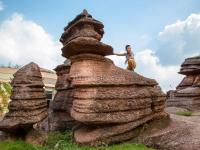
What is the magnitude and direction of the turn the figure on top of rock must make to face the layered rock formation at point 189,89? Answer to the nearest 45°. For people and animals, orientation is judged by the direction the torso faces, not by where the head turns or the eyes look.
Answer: approximately 90° to its left

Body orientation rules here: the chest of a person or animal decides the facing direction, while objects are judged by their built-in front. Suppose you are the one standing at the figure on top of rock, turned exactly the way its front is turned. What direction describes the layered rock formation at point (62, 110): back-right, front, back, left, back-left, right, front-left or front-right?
front-right

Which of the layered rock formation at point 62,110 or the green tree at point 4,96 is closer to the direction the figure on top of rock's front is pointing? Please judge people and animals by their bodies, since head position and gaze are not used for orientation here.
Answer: the layered rock formation

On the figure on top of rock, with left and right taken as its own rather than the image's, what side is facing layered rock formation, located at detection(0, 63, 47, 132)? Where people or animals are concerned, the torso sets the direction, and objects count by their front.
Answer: front

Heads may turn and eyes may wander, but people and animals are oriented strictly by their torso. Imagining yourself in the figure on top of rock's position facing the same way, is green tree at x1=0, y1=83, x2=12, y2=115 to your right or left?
on your right

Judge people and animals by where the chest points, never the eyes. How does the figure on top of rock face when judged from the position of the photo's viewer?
facing the viewer and to the left of the viewer

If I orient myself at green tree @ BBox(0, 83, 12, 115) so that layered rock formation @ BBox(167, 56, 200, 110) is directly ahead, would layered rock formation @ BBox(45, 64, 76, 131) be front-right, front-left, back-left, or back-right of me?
front-right

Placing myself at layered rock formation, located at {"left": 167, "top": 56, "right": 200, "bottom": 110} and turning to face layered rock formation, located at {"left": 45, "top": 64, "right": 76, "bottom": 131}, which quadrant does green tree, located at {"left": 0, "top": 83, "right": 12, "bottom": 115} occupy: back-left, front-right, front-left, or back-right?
front-right
